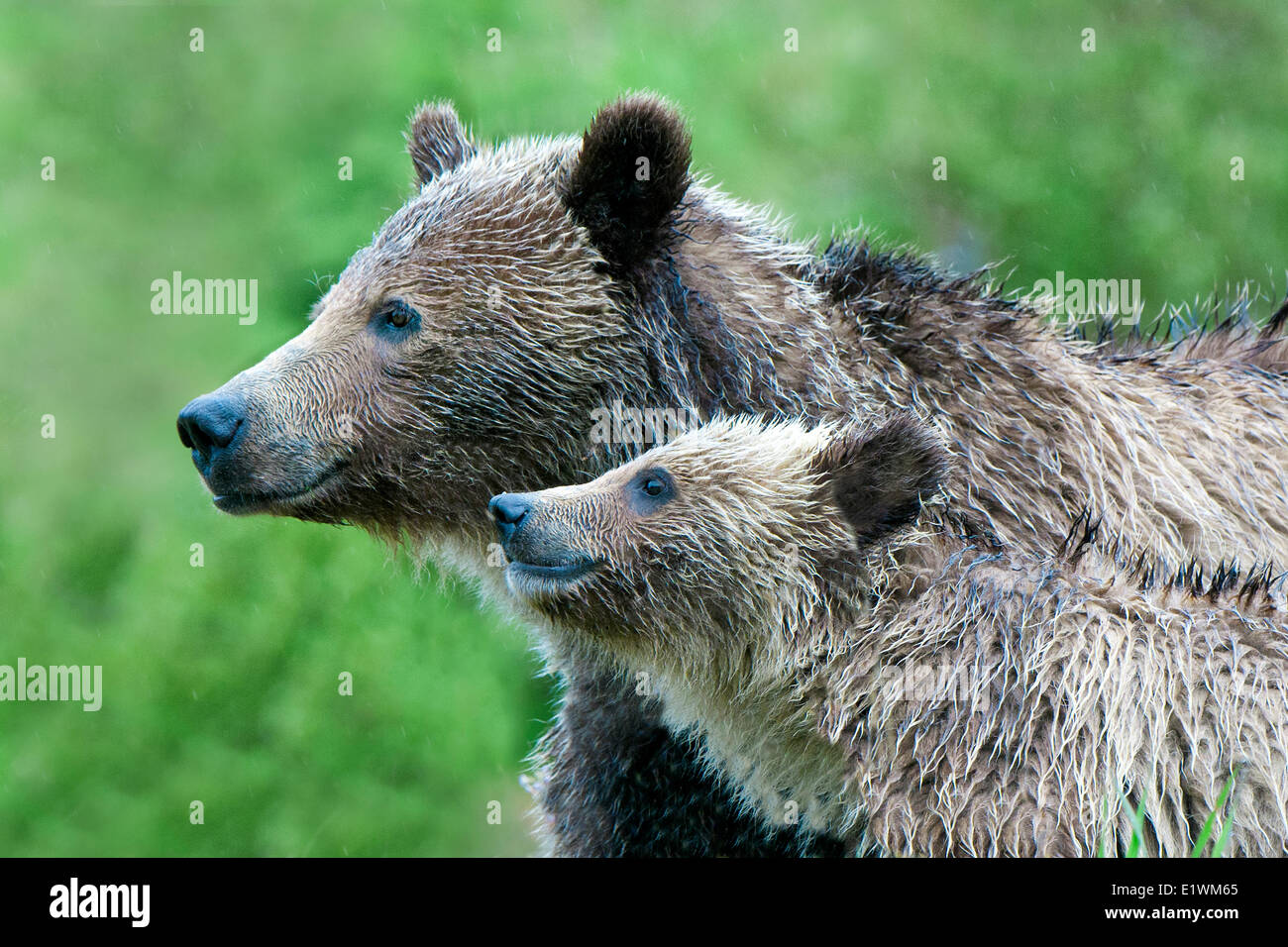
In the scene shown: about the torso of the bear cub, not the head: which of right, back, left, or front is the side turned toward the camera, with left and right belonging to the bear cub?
left

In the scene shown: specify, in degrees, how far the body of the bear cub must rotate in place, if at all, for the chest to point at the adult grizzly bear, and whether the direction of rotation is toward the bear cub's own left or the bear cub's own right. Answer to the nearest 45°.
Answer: approximately 45° to the bear cub's own right

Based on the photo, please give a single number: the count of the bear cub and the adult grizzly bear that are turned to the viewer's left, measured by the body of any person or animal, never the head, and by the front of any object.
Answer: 2

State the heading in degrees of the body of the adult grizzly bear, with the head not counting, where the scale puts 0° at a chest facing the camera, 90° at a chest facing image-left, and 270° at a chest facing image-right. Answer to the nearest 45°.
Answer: approximately 90°
